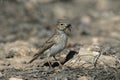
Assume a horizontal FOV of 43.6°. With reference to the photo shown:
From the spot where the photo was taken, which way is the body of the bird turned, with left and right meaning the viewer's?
facing to the right of the viewer
